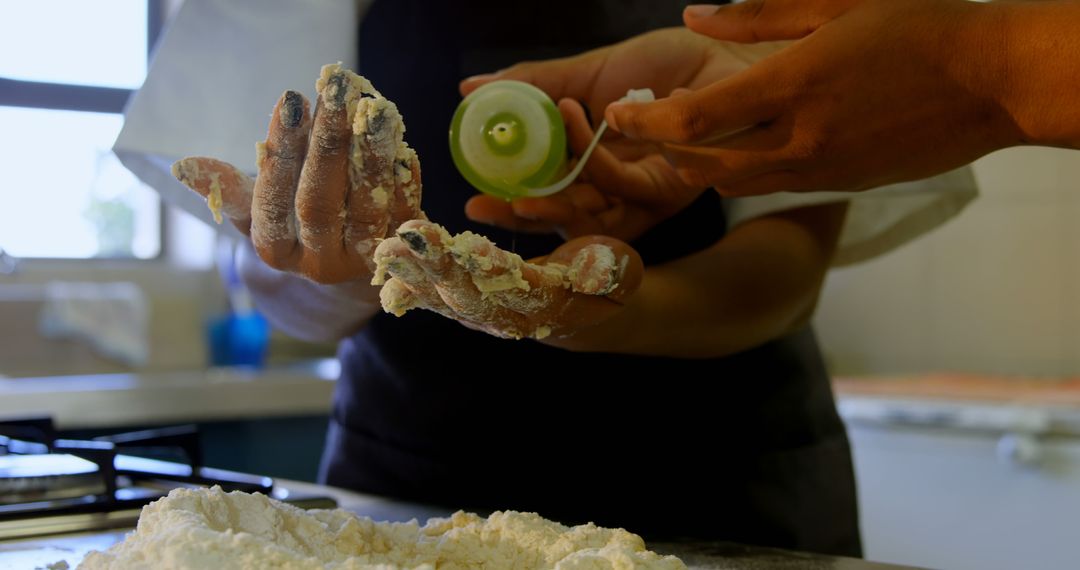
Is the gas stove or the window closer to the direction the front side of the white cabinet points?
the gas stove

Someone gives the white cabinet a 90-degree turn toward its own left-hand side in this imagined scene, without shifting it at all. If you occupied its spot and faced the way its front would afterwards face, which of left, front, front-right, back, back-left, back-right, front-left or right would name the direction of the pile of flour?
right

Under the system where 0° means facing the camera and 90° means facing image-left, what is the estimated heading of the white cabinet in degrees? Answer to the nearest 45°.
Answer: approximately 0°

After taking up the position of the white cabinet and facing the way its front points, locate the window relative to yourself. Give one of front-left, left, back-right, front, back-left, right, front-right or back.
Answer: right

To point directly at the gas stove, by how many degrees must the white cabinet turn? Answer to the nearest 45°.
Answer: approximately 45° to its right
